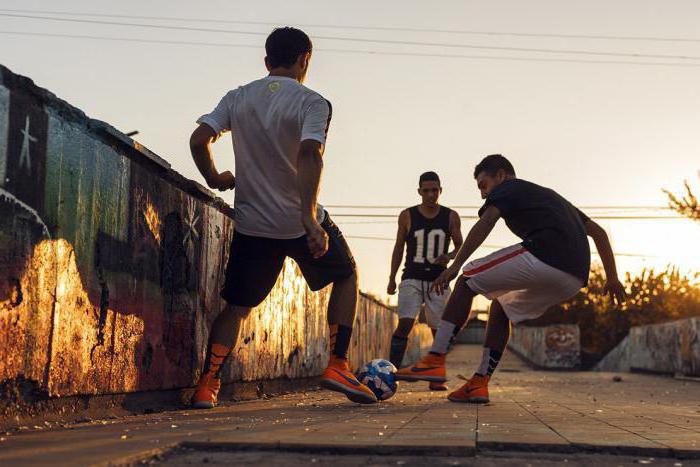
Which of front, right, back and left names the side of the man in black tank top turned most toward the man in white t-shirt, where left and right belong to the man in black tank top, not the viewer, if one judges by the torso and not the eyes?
front

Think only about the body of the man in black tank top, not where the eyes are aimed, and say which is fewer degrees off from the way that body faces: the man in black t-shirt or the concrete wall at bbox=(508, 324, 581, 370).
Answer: the man in black t-shirt

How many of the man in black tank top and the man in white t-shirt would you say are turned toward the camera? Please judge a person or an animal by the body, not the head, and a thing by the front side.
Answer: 1

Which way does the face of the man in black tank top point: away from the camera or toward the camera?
toward the camera

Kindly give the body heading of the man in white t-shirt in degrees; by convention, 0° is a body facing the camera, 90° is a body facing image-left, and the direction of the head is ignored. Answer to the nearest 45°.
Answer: approximately 225°

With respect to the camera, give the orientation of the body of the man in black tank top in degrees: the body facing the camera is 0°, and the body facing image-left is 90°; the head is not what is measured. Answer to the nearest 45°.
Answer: approximately 0°

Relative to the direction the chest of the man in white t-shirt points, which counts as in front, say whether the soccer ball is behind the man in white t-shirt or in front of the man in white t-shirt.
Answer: in front

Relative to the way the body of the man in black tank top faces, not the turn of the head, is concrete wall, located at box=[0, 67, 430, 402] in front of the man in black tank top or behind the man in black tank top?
in front

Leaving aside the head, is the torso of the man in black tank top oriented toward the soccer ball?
yes

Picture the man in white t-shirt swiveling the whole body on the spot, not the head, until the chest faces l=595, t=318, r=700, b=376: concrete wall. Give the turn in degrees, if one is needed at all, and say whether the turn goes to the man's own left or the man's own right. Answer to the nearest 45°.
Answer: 0° — they already face it

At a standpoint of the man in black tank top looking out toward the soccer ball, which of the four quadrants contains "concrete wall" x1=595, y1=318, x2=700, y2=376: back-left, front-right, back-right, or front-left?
back-left

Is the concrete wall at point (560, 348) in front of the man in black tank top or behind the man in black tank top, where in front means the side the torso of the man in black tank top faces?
behind

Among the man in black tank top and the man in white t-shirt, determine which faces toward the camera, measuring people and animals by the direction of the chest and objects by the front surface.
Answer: the man in black tank top
